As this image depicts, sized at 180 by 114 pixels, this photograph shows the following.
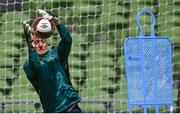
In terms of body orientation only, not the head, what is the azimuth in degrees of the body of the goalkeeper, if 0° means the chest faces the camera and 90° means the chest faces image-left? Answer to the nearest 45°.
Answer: approximately 0°

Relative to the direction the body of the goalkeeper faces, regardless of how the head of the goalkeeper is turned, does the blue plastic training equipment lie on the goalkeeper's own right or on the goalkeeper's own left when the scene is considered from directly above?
on the goalkeeper's own left
